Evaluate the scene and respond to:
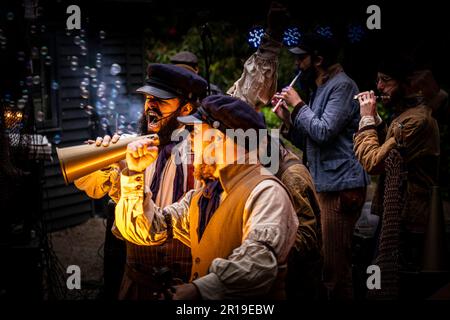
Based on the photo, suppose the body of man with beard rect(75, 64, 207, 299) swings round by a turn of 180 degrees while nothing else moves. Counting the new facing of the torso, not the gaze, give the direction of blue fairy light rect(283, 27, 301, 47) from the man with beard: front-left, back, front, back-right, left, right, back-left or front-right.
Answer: front

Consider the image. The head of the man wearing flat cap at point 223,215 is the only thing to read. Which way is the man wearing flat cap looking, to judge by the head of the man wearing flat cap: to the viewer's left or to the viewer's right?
to the viewer's left

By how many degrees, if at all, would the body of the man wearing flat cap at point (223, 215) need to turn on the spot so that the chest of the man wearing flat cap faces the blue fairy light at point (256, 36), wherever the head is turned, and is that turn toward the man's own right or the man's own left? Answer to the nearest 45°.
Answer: approximately 135° to the man's own right

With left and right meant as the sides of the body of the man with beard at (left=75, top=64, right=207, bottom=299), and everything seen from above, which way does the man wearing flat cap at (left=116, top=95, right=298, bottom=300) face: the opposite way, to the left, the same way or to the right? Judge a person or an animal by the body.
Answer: the same way

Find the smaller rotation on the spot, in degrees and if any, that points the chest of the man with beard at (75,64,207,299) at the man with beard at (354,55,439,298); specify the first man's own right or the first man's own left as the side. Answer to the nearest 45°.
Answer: approximately 135° to the first man's own left

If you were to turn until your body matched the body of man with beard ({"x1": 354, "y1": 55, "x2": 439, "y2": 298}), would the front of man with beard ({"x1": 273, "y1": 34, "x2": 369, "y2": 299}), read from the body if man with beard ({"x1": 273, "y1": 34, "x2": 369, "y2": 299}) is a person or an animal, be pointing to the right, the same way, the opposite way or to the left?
the same way

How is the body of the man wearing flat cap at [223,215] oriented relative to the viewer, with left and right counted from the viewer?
facing the viewer and to the left of the viewer

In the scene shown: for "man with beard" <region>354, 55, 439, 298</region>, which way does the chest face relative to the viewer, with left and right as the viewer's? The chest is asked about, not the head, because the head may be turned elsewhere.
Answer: facing to the left of the viewer

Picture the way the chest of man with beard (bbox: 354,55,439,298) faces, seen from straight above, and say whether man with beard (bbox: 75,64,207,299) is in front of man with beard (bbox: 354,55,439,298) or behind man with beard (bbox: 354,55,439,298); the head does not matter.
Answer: in front

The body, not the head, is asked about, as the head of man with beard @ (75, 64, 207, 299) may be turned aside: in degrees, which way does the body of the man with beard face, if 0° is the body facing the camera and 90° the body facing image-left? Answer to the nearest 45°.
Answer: approximately 45°

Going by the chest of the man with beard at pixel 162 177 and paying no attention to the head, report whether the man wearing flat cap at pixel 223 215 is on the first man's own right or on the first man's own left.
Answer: on the first man's own left
